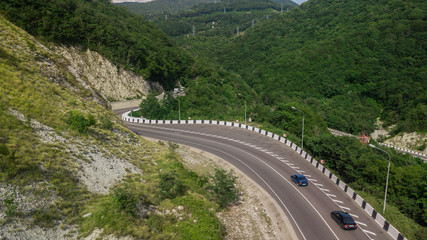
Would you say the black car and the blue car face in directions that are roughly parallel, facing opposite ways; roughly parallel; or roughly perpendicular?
roughly parallel

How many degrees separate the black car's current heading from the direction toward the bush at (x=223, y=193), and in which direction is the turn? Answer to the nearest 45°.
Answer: approximately 45° to its left

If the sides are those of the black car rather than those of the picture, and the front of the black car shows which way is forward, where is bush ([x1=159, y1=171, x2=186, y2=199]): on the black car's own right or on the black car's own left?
on the black car's own left

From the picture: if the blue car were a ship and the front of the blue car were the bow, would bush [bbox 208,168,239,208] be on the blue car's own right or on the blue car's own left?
on the blue car's own left

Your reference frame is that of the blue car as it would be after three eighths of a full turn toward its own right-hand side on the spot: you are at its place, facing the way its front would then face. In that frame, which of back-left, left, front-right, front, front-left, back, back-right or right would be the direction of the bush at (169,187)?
back-right

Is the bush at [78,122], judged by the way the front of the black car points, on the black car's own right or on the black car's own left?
on the black car's own left

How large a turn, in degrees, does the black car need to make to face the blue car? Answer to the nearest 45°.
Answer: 0° — it already faces it

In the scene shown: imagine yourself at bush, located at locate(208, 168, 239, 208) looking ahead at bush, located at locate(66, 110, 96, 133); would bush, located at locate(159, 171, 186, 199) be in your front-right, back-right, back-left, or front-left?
front-left

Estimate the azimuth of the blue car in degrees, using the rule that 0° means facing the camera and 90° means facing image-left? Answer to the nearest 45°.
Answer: approximately 135°

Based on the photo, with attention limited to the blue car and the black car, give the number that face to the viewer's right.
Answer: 0

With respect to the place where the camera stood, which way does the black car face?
facing away from the viewer and to the left of the viewer
